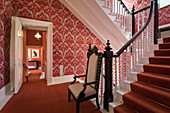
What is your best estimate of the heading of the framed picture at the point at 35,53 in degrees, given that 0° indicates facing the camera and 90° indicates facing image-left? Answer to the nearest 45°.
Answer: approximately 0°

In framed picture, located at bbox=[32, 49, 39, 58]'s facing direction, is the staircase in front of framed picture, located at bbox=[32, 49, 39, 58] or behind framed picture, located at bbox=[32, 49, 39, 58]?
in front
